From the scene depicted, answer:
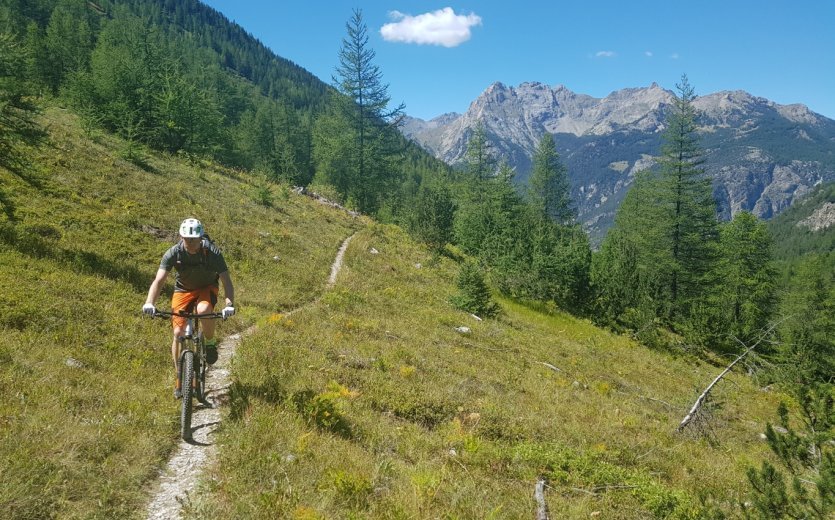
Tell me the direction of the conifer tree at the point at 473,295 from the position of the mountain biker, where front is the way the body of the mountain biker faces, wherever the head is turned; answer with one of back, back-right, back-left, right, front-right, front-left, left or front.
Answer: back-left

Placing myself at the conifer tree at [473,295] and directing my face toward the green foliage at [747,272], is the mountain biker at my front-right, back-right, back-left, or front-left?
back-right

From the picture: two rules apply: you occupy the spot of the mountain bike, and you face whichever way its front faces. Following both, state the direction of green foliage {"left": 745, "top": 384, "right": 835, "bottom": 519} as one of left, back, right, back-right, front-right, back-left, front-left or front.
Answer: front-left

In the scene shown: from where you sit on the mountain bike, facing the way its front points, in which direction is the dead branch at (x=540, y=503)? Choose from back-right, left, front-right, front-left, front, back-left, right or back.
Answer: front-left

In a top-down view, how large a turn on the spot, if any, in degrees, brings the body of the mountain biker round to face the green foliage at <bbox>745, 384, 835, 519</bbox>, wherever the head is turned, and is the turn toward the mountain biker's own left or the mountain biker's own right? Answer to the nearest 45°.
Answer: approximately 45° to the mountain biker's own left

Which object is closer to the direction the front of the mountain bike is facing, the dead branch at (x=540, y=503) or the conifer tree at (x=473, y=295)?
the dead branch

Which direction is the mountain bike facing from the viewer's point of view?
toward the camera

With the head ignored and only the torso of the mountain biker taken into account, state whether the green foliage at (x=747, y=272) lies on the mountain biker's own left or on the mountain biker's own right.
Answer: on the mountain biker's own left

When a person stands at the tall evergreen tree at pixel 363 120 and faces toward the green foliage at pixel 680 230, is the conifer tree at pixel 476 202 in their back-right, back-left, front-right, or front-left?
front-left
